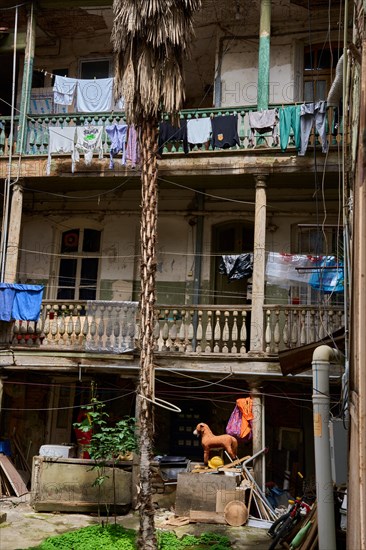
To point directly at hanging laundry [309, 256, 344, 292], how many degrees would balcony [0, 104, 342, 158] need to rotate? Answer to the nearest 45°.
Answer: approximately 90° to its left

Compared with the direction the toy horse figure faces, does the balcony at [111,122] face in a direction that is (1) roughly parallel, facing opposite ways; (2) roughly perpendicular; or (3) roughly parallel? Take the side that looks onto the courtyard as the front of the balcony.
roughly perpendicular

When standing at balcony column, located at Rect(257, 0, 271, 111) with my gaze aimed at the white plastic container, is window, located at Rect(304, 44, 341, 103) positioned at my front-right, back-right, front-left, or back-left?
back-right

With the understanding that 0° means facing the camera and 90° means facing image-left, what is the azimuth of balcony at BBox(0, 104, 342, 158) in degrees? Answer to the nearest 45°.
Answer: approximately 0°
